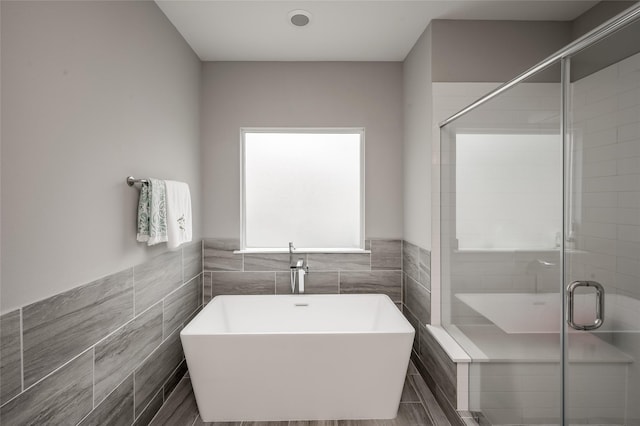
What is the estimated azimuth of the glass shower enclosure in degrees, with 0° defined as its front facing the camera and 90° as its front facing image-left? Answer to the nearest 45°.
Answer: approximately 45°

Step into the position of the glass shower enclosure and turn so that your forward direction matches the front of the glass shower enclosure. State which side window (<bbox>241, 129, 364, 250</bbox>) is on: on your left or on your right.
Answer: on your right

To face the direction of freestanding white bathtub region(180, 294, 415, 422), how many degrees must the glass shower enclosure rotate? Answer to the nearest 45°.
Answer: approximately 45° to its right

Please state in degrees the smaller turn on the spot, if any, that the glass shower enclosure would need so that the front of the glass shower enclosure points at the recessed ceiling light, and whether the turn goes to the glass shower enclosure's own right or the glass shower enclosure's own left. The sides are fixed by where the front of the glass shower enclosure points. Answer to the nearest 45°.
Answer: approximately 45° to the glass shower enclosure's own right
